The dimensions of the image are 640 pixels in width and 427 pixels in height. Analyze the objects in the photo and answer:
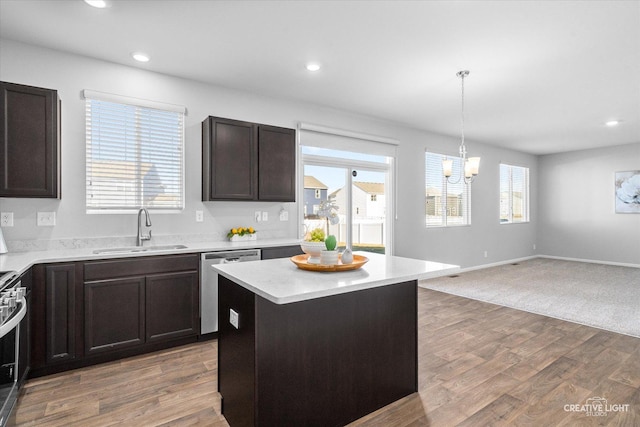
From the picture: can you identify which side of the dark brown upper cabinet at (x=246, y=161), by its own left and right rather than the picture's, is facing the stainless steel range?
right

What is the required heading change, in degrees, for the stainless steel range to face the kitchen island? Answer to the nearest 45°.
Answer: approximately 45° to its right

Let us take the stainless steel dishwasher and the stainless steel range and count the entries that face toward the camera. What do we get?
1

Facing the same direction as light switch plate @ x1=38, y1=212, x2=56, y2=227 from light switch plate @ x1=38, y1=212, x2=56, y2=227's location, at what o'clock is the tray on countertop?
The tray on countertop is roughly at 11 o'clock from the light switch plate.

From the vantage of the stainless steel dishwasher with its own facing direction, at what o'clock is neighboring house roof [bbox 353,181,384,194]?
The neighboring house roof is roughly at 8 o'clock from the stainless steel dishwasher.

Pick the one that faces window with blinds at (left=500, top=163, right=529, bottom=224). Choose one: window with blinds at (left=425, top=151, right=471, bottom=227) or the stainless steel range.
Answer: the stainless steel range

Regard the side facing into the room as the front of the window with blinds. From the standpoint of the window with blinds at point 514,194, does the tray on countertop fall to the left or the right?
on its right

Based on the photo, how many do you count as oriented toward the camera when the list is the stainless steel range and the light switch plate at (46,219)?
1

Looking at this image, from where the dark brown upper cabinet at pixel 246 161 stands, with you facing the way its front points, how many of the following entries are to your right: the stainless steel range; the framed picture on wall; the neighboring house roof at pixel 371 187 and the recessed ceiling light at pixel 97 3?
2
